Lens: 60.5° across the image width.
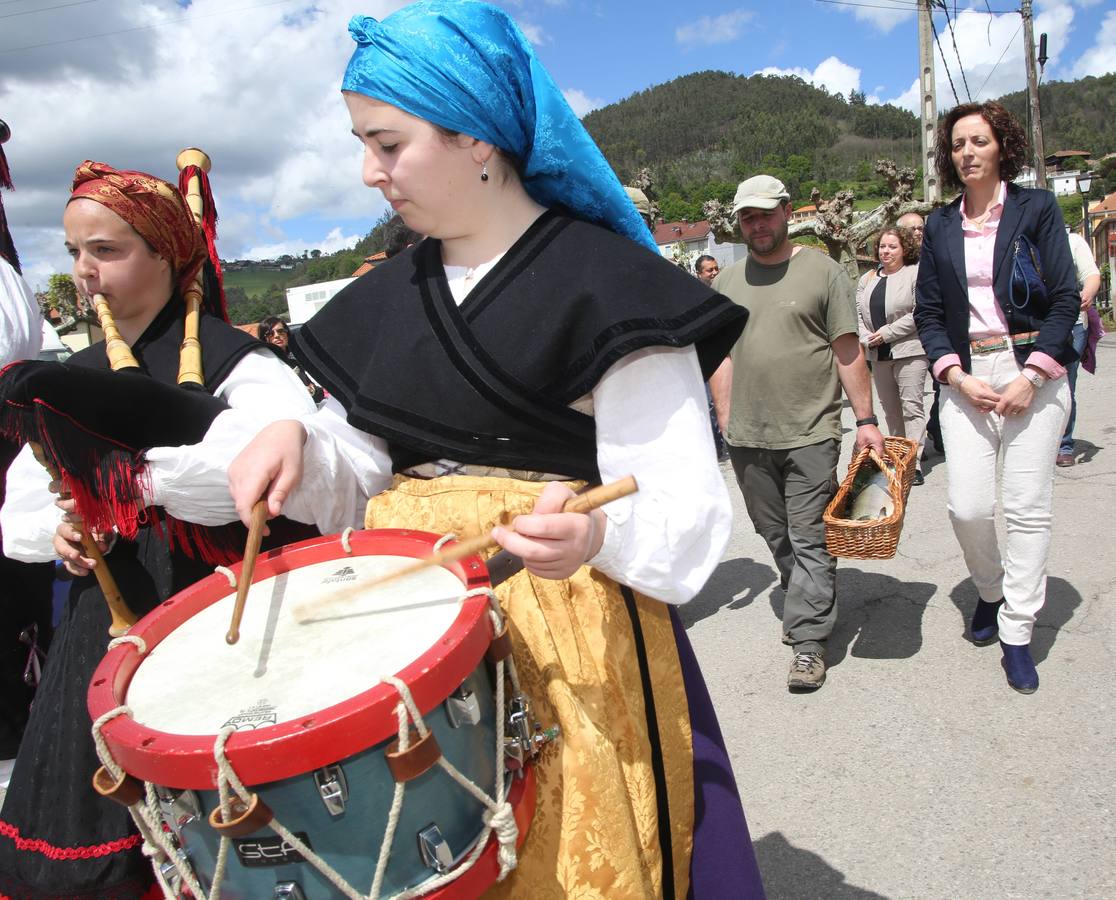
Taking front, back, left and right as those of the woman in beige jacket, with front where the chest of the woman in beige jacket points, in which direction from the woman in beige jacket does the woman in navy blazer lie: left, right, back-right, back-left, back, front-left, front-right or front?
front-left

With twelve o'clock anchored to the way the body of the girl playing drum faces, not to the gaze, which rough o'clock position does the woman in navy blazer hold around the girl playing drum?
The woman in navy blazer is roughly at 6 o'clock from the girl playing drum.

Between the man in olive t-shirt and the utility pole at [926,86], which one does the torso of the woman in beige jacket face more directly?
the man in olive t-shirt

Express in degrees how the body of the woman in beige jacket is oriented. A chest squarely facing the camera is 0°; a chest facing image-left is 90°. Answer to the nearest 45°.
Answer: approximately 45°

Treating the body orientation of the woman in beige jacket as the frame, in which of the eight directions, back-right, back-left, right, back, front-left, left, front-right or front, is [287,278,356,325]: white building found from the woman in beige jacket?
right

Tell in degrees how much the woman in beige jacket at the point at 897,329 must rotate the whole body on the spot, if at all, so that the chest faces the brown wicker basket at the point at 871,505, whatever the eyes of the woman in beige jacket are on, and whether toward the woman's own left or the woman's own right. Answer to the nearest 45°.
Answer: approximately 45° to the woman's own left

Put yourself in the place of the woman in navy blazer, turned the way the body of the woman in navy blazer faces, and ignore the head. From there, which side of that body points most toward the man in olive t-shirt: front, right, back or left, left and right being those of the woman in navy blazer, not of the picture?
right

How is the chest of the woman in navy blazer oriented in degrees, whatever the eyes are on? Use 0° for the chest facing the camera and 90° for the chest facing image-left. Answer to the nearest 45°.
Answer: approximately 0°

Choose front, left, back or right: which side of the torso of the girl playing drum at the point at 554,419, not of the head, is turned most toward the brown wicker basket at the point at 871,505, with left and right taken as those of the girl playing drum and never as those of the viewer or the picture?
back

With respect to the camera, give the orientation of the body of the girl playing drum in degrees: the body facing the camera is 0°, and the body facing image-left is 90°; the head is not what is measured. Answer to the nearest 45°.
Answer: approximately 45°

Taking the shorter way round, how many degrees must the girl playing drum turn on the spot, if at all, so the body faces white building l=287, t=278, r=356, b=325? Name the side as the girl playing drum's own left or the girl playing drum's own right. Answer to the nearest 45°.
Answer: approximately 135° to the girl playing drum's own right

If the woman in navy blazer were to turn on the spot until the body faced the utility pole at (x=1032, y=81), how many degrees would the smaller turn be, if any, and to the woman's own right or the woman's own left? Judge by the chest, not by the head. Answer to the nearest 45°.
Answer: approximately 180°

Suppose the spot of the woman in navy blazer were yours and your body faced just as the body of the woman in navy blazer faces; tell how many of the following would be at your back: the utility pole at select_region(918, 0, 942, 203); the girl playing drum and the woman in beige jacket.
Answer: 2

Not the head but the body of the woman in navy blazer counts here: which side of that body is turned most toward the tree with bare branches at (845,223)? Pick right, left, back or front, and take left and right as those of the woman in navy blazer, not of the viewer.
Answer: back
